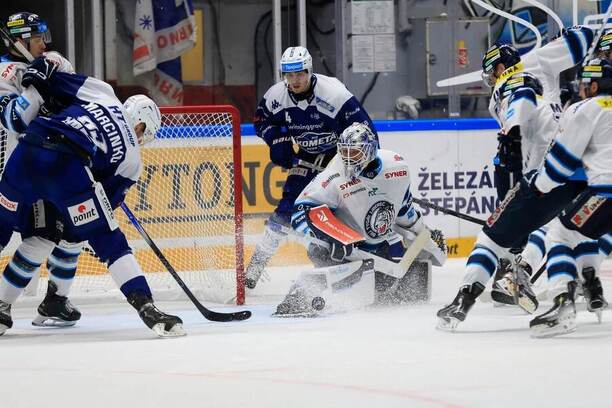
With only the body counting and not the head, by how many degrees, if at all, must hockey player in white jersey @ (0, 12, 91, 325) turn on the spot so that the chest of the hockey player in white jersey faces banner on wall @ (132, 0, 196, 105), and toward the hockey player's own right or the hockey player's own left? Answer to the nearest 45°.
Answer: approximately 90° to the hockey player's own left

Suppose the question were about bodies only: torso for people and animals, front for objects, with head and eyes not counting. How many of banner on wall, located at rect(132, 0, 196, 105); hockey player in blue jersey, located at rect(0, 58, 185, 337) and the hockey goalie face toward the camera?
2

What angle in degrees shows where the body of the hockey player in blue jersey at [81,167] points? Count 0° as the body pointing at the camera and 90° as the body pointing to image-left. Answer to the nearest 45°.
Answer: approximately 225°

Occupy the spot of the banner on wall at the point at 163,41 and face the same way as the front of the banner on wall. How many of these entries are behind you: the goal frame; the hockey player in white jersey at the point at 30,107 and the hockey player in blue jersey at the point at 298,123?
0

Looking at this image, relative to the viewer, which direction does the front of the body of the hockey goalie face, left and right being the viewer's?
facing the viewer

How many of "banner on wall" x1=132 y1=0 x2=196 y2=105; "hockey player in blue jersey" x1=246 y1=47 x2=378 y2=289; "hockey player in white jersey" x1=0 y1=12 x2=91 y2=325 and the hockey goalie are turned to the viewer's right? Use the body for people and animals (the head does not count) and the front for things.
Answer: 1

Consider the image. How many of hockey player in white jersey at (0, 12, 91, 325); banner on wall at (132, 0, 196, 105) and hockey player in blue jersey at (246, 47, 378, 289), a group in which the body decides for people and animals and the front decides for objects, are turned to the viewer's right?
1

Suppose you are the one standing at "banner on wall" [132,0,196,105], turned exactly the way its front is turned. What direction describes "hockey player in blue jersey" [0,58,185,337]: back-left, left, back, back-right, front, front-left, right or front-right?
front

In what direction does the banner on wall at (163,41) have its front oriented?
toward the camera

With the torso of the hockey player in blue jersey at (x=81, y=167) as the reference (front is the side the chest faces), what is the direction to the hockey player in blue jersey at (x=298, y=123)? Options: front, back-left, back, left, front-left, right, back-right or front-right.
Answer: front

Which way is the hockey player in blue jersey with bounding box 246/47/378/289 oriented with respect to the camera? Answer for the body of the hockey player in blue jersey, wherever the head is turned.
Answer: toward the camera

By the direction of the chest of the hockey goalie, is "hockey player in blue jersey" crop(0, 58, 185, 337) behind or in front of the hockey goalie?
in front

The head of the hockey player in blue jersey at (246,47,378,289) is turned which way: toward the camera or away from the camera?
toward the camera

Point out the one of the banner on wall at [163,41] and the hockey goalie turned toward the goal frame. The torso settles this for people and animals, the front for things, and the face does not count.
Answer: the banner on wall

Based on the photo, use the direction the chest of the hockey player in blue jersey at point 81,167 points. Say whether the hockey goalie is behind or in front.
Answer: in front

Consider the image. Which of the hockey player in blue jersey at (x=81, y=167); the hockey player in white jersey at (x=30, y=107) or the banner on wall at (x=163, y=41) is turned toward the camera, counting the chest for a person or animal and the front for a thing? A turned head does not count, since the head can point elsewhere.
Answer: the banner on wall

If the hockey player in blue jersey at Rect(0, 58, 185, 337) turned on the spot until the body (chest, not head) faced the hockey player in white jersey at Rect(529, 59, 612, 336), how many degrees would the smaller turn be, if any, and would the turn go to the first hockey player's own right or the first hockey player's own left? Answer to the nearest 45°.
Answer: approximately 45° to the first hockey player's own right

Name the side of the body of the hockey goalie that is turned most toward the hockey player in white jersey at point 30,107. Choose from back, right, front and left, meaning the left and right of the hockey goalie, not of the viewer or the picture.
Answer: right

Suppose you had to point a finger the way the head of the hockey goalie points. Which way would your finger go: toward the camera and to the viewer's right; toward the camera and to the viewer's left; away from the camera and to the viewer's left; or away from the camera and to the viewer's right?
toward the camera and to the viewer's left

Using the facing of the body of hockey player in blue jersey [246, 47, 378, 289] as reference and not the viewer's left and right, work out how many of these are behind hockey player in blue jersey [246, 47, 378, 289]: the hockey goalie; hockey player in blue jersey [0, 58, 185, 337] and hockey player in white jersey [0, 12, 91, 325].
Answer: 0

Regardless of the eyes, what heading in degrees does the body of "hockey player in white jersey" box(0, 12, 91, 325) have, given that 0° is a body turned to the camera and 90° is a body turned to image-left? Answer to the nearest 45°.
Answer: approximately 270°
